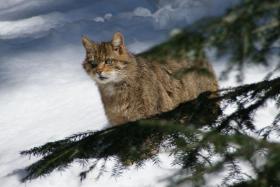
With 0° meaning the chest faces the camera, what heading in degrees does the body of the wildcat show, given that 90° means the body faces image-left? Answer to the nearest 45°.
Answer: approximately 45°
